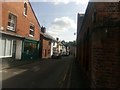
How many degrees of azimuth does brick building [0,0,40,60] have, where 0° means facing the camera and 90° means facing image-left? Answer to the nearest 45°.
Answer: approximately 315°

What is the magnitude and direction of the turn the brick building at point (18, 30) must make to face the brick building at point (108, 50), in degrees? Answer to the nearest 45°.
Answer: approximately 45° to its right
